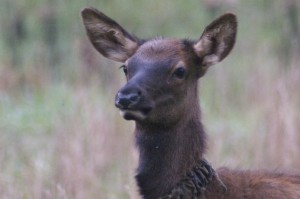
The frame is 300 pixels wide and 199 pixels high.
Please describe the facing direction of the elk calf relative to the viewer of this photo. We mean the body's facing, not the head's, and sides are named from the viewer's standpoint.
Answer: facing the viewer and to the left of the viewer
